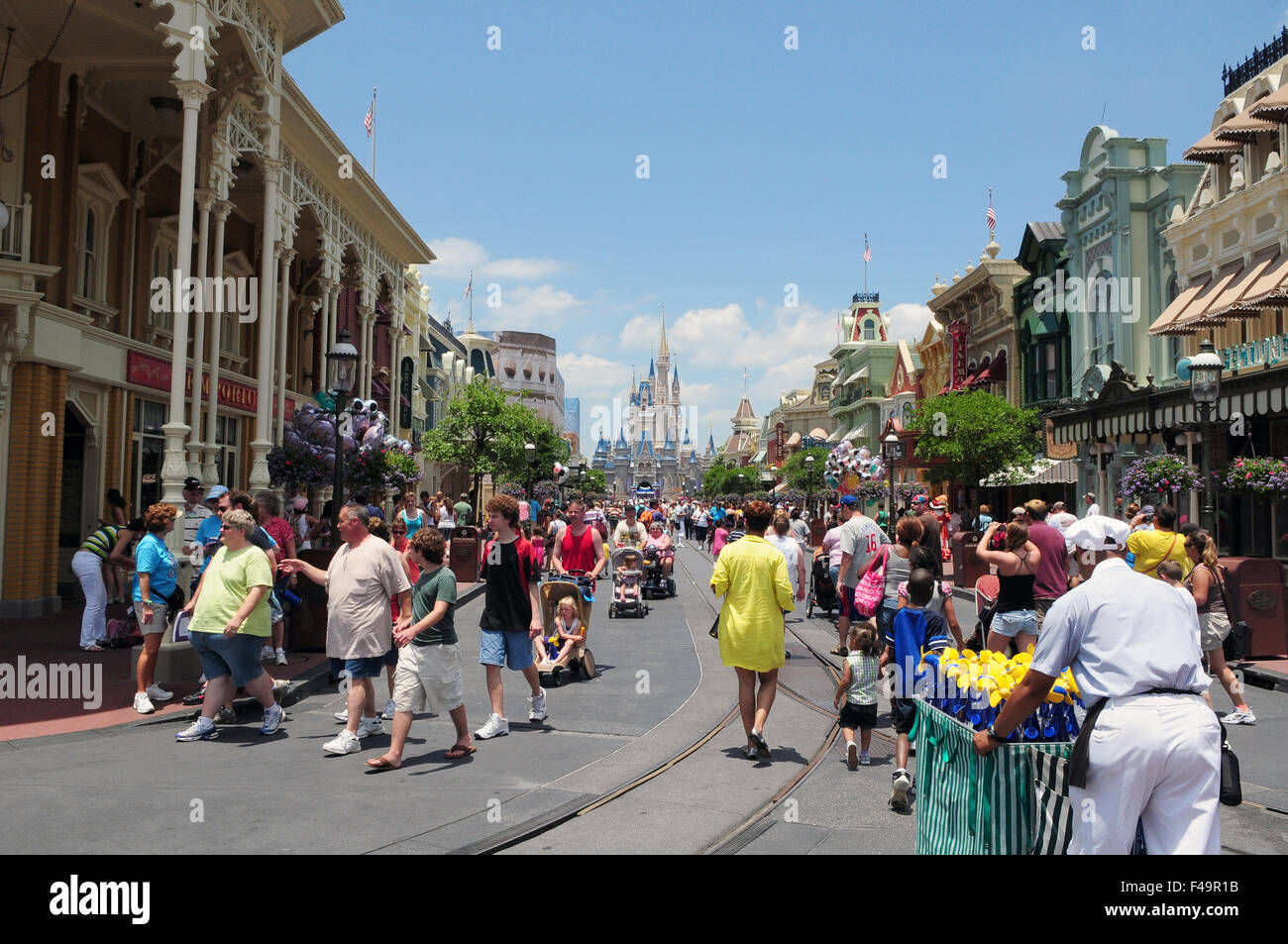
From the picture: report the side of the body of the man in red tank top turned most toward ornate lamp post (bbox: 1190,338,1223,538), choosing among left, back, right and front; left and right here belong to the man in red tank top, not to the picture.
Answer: left

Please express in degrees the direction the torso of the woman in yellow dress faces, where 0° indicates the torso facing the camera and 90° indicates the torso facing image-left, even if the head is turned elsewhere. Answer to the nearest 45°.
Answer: approximately 180°

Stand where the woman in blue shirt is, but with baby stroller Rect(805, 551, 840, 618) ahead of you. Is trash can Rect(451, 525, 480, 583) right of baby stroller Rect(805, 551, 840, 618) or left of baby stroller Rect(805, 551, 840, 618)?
left

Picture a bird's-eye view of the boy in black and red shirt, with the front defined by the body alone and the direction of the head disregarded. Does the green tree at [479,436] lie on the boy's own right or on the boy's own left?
on the boy's own right

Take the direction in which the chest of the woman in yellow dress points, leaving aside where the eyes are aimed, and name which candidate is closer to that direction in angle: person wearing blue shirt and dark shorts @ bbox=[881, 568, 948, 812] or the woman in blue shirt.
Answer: the woman in blue shirt

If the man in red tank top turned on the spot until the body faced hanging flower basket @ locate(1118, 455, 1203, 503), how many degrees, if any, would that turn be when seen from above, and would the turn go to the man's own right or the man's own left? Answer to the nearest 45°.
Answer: approximately 135° to the man's own left

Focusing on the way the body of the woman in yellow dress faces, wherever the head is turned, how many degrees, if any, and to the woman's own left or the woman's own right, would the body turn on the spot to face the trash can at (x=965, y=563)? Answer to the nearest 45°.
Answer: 0° — they already face it

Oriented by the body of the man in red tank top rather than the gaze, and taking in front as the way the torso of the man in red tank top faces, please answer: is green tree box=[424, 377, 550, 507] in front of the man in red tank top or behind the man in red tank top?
behind

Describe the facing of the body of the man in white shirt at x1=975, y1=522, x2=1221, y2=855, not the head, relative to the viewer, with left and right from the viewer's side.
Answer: facing away from the viewer and to the left of the viewer

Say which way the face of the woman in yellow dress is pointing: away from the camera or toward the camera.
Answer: away from the camera
